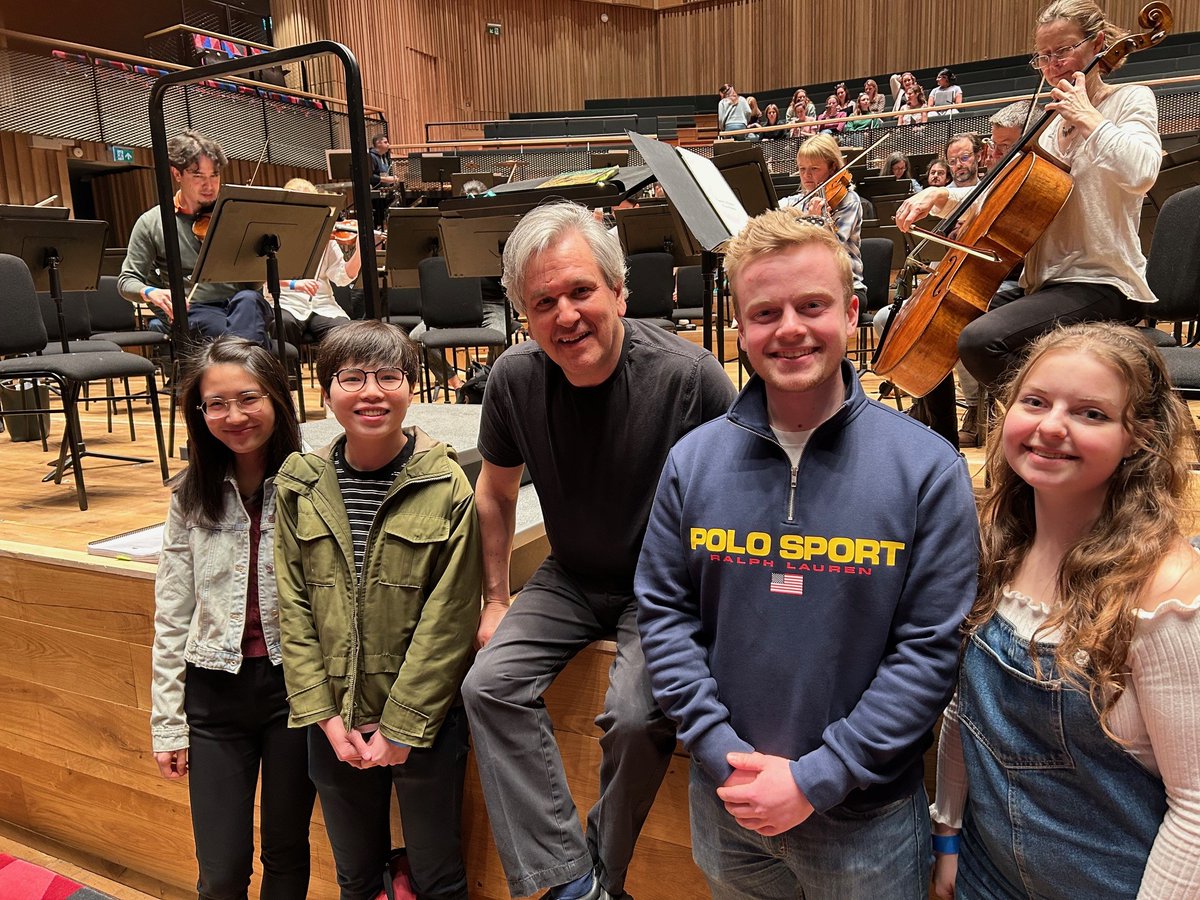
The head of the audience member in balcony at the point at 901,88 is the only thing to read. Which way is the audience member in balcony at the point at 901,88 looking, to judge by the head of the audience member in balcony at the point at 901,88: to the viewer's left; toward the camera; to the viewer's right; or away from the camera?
toward the camera

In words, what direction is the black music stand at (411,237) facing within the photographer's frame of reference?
facing away from the viewer

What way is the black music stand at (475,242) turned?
away from the camera

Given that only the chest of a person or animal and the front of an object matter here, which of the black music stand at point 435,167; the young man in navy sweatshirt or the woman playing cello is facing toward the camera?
the young man in navy sweatshirt

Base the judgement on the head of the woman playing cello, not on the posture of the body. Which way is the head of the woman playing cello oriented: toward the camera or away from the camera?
toward the camera

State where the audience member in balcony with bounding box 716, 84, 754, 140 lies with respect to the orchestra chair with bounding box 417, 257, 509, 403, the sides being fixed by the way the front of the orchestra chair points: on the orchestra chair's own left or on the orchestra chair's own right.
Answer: on the orchestra chair's own left

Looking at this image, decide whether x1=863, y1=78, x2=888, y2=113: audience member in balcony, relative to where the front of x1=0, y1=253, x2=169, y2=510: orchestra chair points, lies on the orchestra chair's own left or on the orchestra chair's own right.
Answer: on the orchestra chair's own left

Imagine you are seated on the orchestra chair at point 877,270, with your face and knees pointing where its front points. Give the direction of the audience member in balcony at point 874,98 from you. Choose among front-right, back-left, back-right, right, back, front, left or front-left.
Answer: back-right

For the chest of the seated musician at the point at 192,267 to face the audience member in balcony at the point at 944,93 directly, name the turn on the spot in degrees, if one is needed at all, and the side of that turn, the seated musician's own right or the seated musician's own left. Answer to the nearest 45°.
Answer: approximately 90° to the seated musician's own left

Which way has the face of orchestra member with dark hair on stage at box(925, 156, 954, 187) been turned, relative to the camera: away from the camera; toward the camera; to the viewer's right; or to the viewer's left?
toward the camera

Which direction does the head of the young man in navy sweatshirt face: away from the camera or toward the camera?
toward the camera

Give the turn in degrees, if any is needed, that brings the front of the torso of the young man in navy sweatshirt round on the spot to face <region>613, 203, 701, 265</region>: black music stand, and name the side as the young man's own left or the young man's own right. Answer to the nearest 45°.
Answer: approximately 180°

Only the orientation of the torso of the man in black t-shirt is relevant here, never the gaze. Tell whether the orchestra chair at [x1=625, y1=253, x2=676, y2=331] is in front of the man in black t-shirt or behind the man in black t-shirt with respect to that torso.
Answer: behind

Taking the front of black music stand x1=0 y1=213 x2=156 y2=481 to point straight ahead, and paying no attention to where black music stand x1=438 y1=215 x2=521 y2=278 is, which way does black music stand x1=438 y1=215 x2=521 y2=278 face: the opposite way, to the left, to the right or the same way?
the same way

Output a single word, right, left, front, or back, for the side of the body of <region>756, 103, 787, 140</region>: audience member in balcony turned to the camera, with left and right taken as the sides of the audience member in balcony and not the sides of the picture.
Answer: front

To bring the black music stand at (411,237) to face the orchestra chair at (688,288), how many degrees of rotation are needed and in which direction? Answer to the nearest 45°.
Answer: approximately 90° to its right

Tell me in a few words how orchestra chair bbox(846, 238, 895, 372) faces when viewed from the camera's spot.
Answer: facing the viewer and to the left of the viewer

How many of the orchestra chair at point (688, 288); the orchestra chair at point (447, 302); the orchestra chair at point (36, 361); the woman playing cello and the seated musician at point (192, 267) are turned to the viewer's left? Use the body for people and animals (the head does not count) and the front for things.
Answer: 1

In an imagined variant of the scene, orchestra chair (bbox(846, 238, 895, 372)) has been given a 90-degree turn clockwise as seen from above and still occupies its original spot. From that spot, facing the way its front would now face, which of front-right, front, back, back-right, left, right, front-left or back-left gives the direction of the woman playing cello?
back-left
